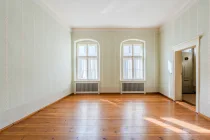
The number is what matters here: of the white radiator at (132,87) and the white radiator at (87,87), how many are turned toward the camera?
2

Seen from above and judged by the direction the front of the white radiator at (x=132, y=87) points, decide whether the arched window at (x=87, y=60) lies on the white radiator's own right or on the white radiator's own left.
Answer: on the white radiator's own right

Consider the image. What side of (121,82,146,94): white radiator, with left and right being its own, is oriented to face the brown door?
left

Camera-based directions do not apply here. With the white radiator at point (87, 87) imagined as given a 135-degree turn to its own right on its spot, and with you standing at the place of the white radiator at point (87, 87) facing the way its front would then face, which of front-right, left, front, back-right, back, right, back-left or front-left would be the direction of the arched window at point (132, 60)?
back-right

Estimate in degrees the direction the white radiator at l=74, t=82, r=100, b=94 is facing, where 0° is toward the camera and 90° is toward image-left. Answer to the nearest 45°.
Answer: approximately 0°

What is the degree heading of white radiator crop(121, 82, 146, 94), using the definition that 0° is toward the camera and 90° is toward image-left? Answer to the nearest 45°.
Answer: approximately 0°
